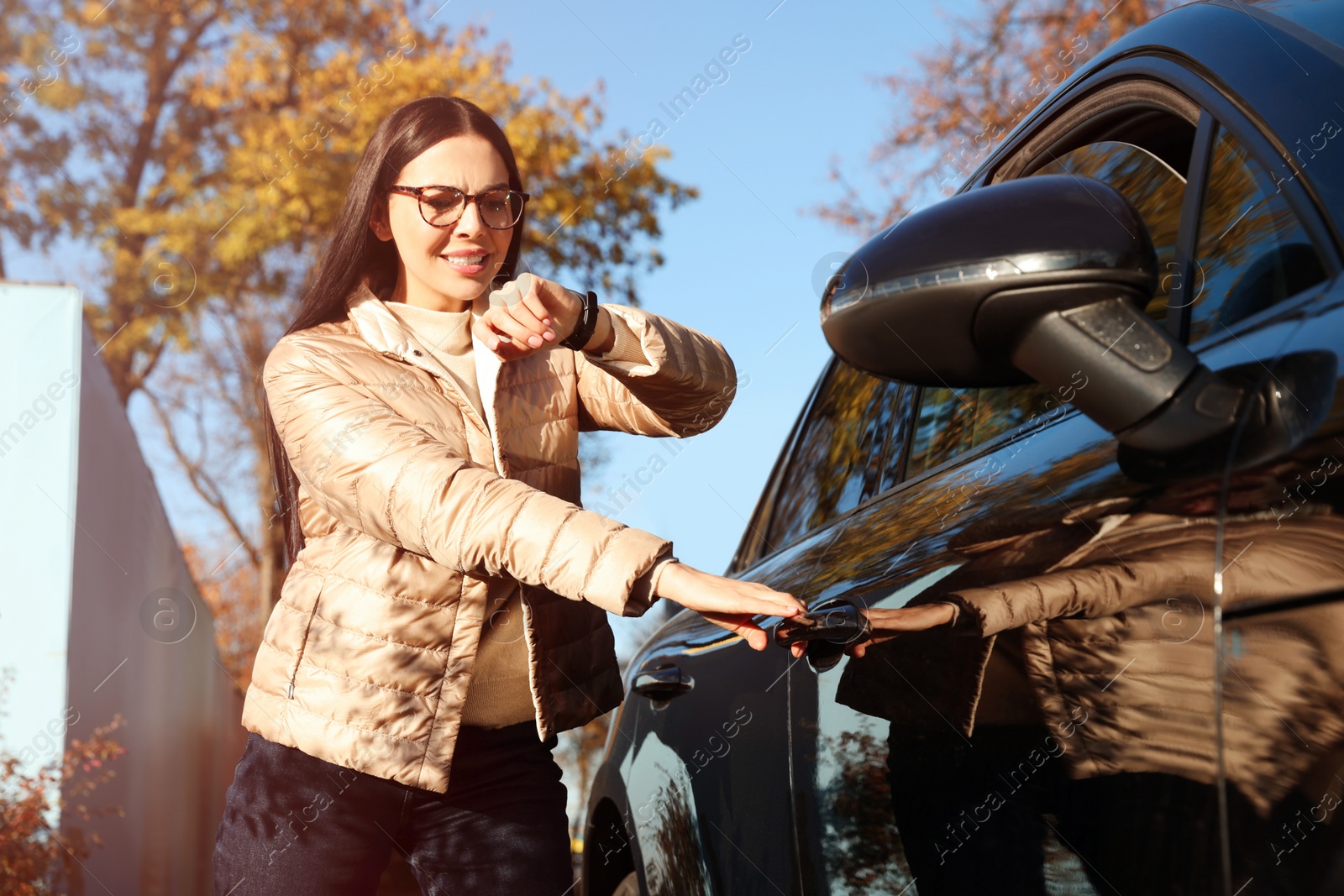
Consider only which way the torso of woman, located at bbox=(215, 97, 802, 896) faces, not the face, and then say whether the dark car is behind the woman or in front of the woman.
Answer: in front

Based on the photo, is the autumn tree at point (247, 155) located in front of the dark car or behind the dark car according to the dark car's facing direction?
behind

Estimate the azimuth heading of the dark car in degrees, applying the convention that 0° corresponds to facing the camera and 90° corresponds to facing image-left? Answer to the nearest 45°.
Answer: approximately 315°
